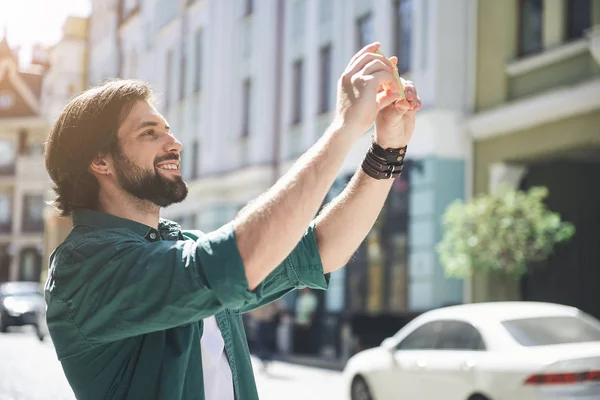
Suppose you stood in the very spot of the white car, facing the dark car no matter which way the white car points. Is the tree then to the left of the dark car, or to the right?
right

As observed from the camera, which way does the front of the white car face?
facing away from the viewer and to the left of the viewer

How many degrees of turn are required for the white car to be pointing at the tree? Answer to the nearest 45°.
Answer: approximately 45° to its right

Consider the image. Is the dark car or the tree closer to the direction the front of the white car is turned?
the dark car

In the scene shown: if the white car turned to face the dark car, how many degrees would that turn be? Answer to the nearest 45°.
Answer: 0° — it already faces it
